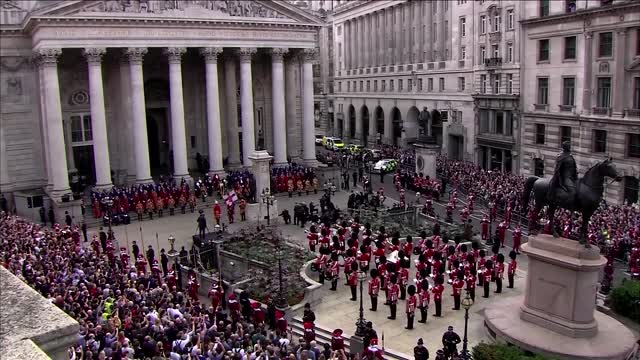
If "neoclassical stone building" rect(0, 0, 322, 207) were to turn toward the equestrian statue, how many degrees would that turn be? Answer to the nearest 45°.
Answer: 0° — it already faces it

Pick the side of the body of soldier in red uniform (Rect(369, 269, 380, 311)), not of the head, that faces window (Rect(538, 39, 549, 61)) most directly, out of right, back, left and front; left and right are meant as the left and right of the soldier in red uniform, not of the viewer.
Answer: right

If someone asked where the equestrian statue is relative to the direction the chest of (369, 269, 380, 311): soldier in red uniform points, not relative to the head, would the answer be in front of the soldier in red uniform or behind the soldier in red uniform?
behind

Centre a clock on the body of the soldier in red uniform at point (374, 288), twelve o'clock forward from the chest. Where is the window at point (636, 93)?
The window is roughly at 3 o'clock from the soldier in red uniform.

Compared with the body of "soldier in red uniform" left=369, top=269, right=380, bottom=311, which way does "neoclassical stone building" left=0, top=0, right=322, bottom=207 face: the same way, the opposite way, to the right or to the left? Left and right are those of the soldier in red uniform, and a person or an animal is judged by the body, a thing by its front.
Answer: the opposite way

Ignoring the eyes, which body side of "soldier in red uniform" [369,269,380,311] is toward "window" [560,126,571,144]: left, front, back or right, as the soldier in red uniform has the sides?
right

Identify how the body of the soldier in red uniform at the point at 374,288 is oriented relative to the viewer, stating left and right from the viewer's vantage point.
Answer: facing away from the viewer and to the left of the viewer

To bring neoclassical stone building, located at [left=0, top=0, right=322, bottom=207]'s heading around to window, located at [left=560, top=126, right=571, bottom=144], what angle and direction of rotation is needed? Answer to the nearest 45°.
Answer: approximately 45° to its left

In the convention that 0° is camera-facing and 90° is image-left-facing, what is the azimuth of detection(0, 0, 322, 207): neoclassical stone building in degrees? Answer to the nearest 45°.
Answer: approximately 315°
